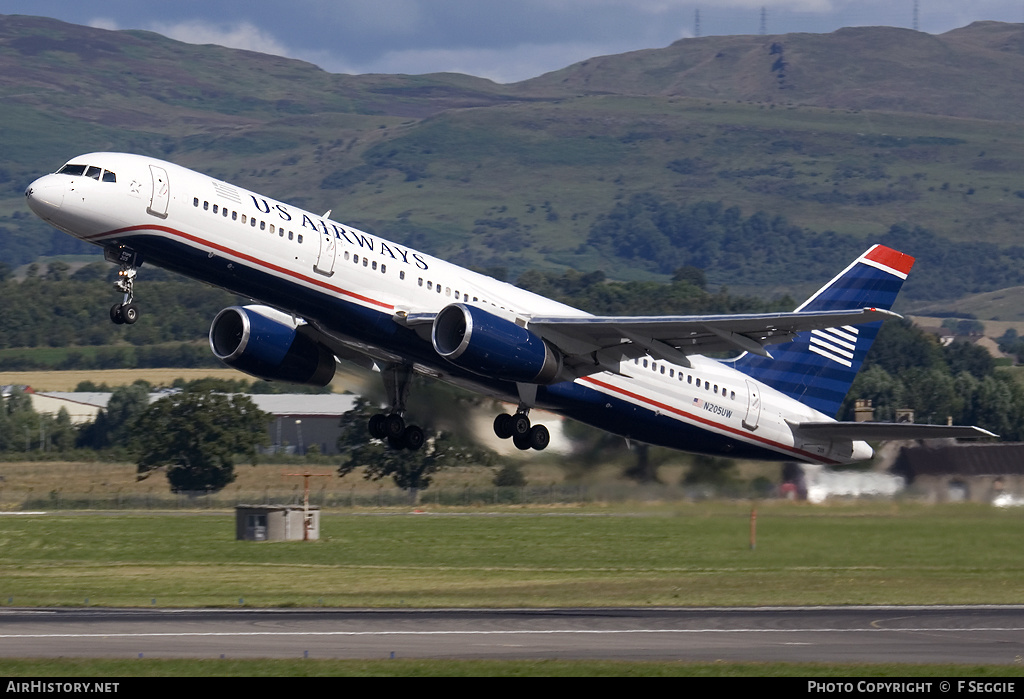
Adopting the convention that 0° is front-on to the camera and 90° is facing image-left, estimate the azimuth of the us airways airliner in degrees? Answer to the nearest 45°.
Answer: approximately 45°
